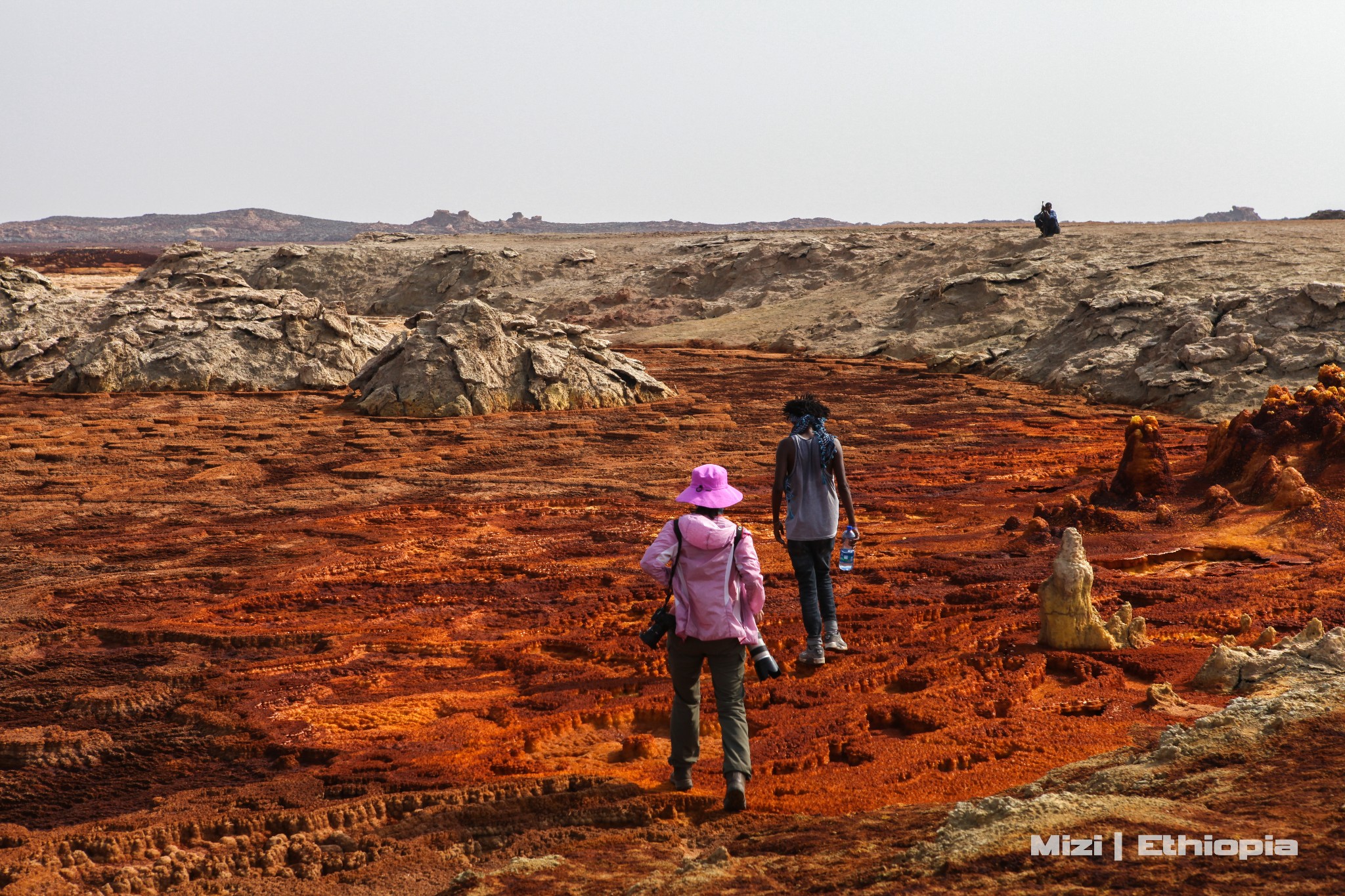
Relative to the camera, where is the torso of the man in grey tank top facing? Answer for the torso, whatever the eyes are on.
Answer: away from the camera

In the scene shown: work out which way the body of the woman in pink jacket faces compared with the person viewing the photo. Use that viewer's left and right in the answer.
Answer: facing away from the viewer

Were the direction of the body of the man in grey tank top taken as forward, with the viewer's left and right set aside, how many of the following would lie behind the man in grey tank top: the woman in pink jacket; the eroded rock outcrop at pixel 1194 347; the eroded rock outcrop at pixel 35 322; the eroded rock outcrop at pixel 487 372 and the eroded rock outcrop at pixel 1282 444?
1

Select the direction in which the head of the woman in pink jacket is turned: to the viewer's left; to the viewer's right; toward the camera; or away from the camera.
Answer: away from the camera

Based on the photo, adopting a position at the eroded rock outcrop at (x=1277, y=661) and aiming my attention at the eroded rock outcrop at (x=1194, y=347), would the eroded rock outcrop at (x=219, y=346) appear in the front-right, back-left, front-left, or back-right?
front-left

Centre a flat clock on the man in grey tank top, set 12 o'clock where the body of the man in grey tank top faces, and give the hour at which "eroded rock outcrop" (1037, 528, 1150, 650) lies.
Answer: The eroded rock outcrop is roughly at 3 o'clock from the man in grey tank top.

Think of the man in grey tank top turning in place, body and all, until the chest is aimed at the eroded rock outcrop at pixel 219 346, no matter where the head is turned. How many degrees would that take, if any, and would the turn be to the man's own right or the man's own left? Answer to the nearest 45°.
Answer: approximately 45° to the man's own left

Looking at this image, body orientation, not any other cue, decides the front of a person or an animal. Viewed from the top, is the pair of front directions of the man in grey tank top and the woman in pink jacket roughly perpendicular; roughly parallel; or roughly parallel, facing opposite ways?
roughly parallel

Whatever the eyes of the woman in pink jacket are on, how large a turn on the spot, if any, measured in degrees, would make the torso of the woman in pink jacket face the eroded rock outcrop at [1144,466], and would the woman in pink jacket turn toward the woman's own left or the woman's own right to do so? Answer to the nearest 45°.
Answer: approximately 45° to the woman's own right

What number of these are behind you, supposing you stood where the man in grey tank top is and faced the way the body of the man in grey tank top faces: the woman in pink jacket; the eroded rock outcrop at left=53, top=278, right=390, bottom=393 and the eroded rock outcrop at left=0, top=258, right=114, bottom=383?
1

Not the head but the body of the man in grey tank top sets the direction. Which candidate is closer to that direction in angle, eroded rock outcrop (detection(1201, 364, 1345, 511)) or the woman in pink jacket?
the eroded rock outcrop
